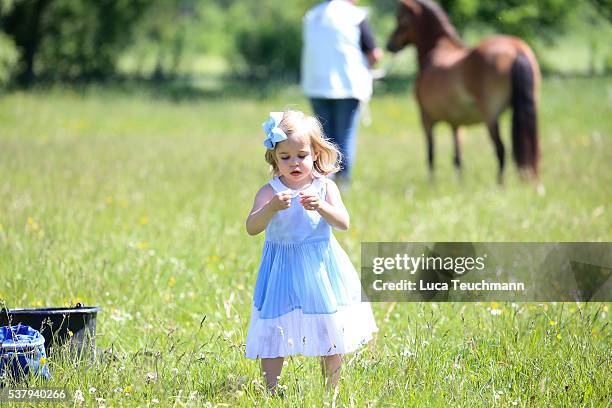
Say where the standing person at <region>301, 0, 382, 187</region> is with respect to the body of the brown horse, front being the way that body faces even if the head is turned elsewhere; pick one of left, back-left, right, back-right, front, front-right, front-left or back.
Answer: left

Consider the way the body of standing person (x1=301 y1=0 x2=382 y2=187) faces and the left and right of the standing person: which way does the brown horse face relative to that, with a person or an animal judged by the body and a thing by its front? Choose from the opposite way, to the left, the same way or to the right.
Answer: to the left

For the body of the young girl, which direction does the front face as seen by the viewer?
toward the camera

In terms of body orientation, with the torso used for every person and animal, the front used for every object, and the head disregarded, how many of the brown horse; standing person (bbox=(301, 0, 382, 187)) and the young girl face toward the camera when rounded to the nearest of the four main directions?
1

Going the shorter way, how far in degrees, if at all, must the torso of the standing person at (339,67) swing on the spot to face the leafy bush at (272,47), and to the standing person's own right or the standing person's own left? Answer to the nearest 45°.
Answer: approximately 45° to the standing person's own left

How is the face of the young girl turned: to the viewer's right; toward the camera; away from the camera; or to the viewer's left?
toward the camera

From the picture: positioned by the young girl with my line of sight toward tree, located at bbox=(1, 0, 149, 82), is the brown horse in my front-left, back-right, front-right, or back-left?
front-right

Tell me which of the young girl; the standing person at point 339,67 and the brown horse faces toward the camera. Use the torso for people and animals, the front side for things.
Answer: the young girl

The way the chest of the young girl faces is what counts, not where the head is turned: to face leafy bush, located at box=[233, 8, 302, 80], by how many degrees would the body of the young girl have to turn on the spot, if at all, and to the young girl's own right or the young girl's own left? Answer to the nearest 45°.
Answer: approximately 180°

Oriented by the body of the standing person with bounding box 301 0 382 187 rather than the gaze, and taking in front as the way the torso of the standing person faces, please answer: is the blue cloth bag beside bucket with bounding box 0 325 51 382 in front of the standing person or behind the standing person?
behind

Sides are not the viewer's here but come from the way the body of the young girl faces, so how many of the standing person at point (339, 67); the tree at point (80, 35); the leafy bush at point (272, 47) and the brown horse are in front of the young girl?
0

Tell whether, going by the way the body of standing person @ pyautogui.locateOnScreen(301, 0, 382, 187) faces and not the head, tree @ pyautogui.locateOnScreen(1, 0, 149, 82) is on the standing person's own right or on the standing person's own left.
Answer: on the standing person's own left

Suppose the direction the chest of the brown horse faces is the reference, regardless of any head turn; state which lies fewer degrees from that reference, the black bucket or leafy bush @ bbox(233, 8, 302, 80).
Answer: the leafy bush

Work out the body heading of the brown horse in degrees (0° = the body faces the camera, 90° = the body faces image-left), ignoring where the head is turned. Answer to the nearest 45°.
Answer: approximately 135°

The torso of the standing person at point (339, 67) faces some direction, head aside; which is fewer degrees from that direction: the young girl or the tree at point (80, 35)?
the tree

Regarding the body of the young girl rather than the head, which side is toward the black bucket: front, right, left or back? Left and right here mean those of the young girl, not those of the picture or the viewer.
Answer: right

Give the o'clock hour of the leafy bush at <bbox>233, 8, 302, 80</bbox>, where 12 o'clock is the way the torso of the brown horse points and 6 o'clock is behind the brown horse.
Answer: The leafy bush is roughly at 1 o'clock from the brown horse.

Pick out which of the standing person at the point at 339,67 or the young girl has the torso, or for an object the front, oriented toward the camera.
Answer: the young girl

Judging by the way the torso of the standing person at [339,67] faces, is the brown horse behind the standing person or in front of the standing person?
in front
